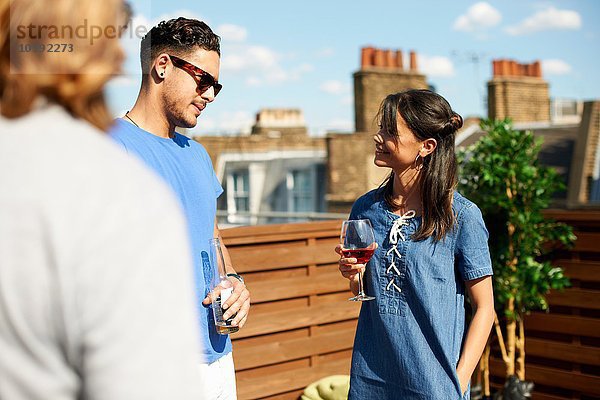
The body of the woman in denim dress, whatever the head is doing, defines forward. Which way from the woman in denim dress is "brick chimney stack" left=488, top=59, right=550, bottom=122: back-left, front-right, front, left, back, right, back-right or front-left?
back-right

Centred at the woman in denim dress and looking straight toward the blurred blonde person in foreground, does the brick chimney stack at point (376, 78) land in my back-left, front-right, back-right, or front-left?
back-right

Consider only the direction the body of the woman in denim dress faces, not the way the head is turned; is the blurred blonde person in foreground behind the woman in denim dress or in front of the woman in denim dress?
in front

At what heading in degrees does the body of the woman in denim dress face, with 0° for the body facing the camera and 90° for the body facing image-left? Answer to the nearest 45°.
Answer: approximately 45°

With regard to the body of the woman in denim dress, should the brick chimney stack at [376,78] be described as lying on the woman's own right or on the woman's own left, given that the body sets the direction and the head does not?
on the woman's own right

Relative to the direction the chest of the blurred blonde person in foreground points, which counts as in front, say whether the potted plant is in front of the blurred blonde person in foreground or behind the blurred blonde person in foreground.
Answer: in front

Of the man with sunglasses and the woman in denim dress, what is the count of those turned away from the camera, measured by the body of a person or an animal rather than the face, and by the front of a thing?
0

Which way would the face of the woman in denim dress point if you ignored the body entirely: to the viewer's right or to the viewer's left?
to the viewer's left

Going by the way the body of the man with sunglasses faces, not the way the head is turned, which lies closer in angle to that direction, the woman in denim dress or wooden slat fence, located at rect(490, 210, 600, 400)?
the woman in denim dress

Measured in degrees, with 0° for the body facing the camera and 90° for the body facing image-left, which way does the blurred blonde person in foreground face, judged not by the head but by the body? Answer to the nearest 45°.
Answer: approximately 225°

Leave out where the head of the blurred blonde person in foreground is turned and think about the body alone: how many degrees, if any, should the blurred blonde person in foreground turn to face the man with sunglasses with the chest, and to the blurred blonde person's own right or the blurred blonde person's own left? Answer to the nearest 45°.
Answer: approximately 45° to the blurred blonde person's own left

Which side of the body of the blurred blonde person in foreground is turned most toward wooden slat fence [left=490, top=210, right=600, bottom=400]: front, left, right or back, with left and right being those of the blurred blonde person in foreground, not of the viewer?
front

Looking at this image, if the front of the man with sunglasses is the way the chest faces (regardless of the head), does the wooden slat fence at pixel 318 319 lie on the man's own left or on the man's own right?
on the man's own left

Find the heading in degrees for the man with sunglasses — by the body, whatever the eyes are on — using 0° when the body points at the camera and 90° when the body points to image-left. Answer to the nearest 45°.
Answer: approximately 315°

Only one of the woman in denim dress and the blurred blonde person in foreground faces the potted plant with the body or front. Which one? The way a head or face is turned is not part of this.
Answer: the blurred blonde person in foreground
